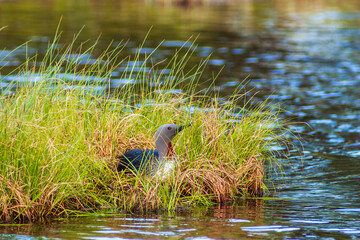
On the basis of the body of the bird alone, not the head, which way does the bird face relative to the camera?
to the viewer's right
